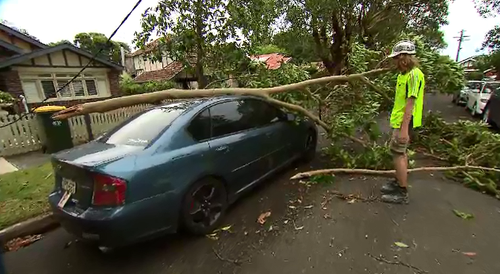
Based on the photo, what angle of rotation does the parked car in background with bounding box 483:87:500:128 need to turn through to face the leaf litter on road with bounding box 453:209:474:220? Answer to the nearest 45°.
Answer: approximately 45° to its left

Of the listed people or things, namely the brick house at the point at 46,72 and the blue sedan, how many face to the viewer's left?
0

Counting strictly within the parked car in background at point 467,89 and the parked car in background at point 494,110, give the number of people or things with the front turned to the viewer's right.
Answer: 0

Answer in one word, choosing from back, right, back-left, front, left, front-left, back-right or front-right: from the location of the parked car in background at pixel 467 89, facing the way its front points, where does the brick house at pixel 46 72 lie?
front

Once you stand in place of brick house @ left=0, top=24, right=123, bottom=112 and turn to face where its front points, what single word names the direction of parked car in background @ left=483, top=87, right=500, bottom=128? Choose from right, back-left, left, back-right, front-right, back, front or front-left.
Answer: front

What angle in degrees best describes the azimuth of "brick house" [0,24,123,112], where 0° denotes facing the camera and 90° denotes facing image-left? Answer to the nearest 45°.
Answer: approximately 315°

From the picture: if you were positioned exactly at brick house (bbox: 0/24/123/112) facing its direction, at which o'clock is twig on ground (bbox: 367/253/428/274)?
The twig on ground is roughly at 1 o'clock from the brick house.

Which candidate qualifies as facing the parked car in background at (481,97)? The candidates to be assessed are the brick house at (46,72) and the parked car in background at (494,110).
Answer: the brick house

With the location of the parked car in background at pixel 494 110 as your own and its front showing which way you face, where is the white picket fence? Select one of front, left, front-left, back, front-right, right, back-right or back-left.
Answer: front

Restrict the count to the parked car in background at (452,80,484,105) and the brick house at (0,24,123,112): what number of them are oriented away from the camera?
0

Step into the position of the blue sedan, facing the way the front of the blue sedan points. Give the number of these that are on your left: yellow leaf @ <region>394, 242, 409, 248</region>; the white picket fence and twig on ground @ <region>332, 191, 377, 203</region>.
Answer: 1

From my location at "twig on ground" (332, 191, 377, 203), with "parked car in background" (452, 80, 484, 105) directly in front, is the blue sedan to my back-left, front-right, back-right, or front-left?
back-left

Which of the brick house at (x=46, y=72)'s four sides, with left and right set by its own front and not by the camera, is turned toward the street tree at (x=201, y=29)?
front
